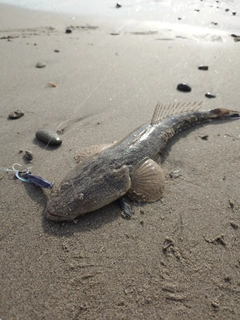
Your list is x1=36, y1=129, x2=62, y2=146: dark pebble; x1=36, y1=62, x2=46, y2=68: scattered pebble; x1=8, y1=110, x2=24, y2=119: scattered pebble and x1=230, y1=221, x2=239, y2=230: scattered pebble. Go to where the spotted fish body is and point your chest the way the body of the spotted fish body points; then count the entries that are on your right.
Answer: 3

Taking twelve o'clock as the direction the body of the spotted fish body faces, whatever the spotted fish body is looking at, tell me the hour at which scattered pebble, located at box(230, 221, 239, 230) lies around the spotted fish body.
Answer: The scattered pebble is roughly at 8 o'clock from the spotted fish body.

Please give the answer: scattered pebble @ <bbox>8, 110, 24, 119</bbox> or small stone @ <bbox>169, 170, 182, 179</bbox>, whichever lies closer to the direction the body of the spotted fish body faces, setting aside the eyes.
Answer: the scattered pebble

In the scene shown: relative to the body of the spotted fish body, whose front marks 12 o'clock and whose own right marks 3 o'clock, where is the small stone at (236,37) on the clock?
The small stone is roughly at 5 o'clock from the spotted fish body.

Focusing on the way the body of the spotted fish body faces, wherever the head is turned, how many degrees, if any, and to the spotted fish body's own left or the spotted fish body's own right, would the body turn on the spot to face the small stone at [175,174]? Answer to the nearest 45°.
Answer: approximately 180°

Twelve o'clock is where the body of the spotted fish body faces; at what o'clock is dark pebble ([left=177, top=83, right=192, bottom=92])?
The dark pebble is roughly at 5 o'clock from the spotted fish body.

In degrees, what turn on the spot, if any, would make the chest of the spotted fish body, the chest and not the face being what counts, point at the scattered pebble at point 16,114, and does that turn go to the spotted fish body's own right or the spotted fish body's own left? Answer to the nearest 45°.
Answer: approximately 90° to the spotted fish body's own right

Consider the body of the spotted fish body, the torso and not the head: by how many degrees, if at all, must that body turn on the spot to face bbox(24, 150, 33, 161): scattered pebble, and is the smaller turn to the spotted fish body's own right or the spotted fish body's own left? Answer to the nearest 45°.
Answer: approximately 45° to the spotted fish body's own right

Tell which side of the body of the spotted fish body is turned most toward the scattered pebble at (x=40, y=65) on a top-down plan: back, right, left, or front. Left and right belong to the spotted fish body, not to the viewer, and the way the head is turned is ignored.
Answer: right

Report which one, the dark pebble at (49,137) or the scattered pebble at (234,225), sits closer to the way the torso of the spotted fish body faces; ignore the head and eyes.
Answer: the dark pebble

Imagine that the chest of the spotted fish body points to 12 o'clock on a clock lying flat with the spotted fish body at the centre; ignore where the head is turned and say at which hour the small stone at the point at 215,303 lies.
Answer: The small stone is roughly at 9 o'clock from the spotted fish body.

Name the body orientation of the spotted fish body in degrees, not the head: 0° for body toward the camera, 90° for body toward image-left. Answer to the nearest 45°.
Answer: approximately 45°
